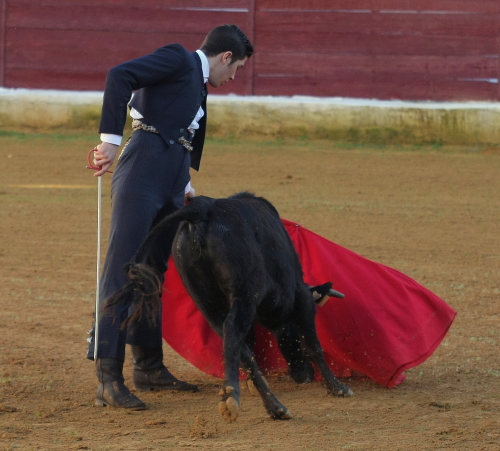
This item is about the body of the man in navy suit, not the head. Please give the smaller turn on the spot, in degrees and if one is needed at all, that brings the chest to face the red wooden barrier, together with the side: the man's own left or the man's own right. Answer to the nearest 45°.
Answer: approximately 90° to the man's own left

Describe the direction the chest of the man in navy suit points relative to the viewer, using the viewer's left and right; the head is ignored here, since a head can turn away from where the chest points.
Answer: facing to the right of the viewer

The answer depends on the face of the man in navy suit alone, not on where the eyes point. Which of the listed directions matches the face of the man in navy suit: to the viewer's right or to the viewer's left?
to the viewer's right

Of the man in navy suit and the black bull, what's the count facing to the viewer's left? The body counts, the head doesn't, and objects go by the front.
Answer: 0

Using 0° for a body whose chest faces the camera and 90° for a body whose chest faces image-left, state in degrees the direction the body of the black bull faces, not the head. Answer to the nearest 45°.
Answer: approximately 225°

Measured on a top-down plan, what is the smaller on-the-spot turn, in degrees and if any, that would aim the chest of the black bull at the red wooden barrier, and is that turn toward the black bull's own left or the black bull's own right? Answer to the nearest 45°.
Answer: approximately 45° to the black bull's own left
